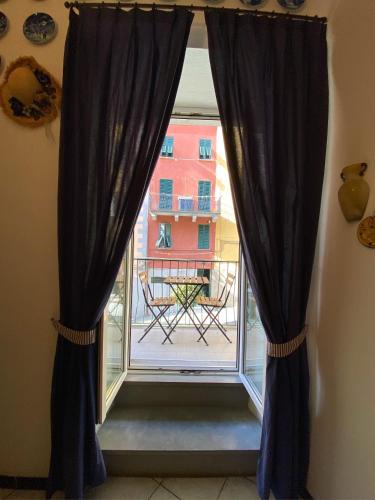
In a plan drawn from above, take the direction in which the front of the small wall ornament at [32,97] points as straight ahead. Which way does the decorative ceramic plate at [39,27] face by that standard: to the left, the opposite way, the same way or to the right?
the same way

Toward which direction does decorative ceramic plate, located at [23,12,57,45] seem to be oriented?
toward the camera

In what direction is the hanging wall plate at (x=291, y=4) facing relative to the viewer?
toward the camera

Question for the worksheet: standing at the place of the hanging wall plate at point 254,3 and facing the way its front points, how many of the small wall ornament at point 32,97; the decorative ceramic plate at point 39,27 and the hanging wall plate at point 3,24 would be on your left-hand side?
0

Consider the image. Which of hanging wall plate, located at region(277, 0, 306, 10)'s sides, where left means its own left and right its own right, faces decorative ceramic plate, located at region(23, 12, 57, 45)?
right

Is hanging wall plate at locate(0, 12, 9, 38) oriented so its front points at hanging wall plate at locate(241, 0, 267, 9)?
no

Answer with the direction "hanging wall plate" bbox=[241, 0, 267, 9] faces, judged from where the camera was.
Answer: facing the viewer

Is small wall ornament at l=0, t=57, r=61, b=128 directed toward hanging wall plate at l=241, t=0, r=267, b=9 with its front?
no

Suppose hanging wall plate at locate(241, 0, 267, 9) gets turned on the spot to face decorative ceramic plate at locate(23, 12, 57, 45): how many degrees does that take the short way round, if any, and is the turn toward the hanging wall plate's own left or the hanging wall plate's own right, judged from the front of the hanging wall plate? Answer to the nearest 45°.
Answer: approximately 90° to the hanging wall plate's own right
